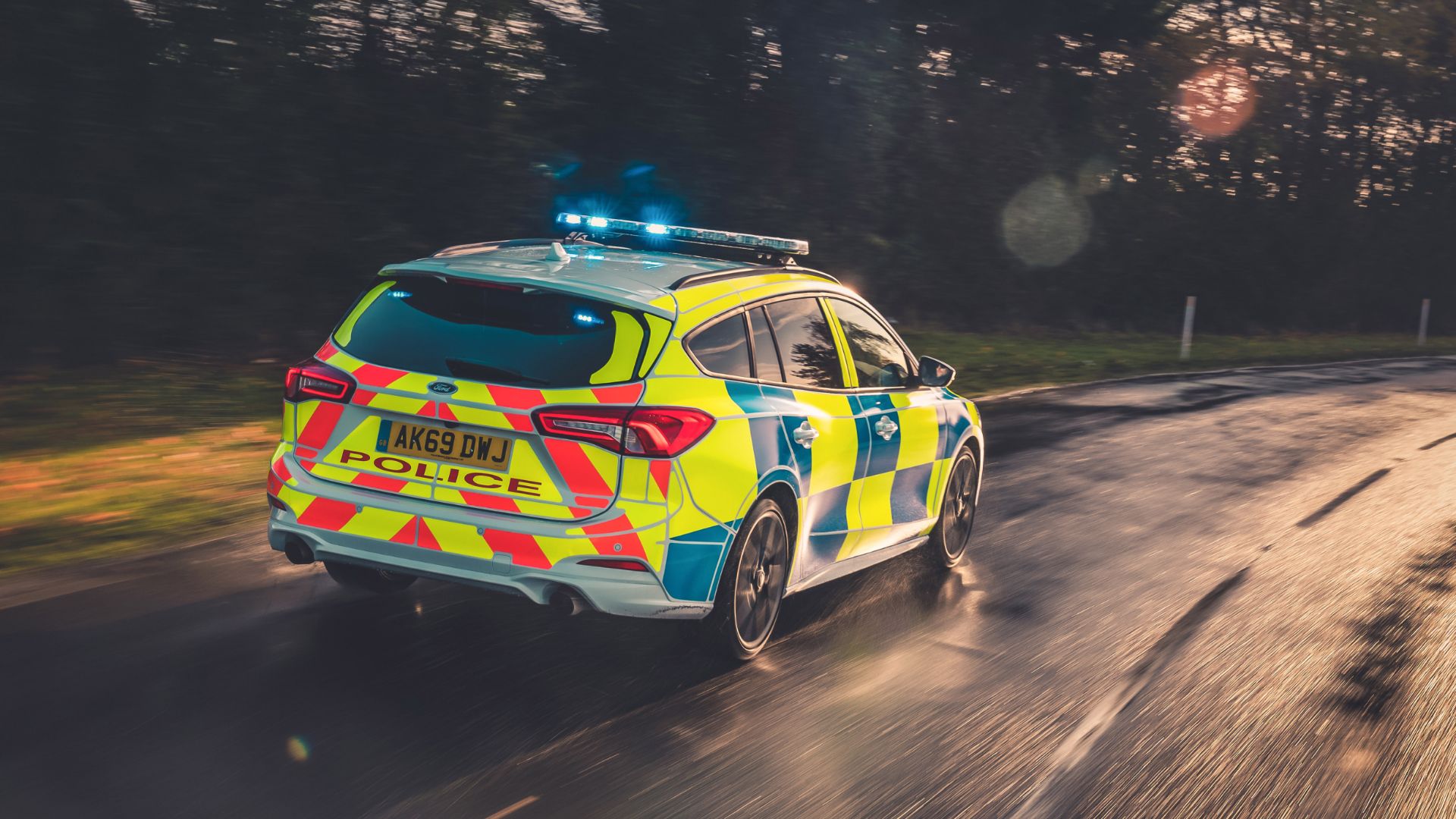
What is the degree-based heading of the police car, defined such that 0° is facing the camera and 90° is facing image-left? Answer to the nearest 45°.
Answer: approximately 225°

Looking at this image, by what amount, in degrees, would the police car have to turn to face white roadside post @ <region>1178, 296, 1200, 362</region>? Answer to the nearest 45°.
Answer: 0° — it already faces it
